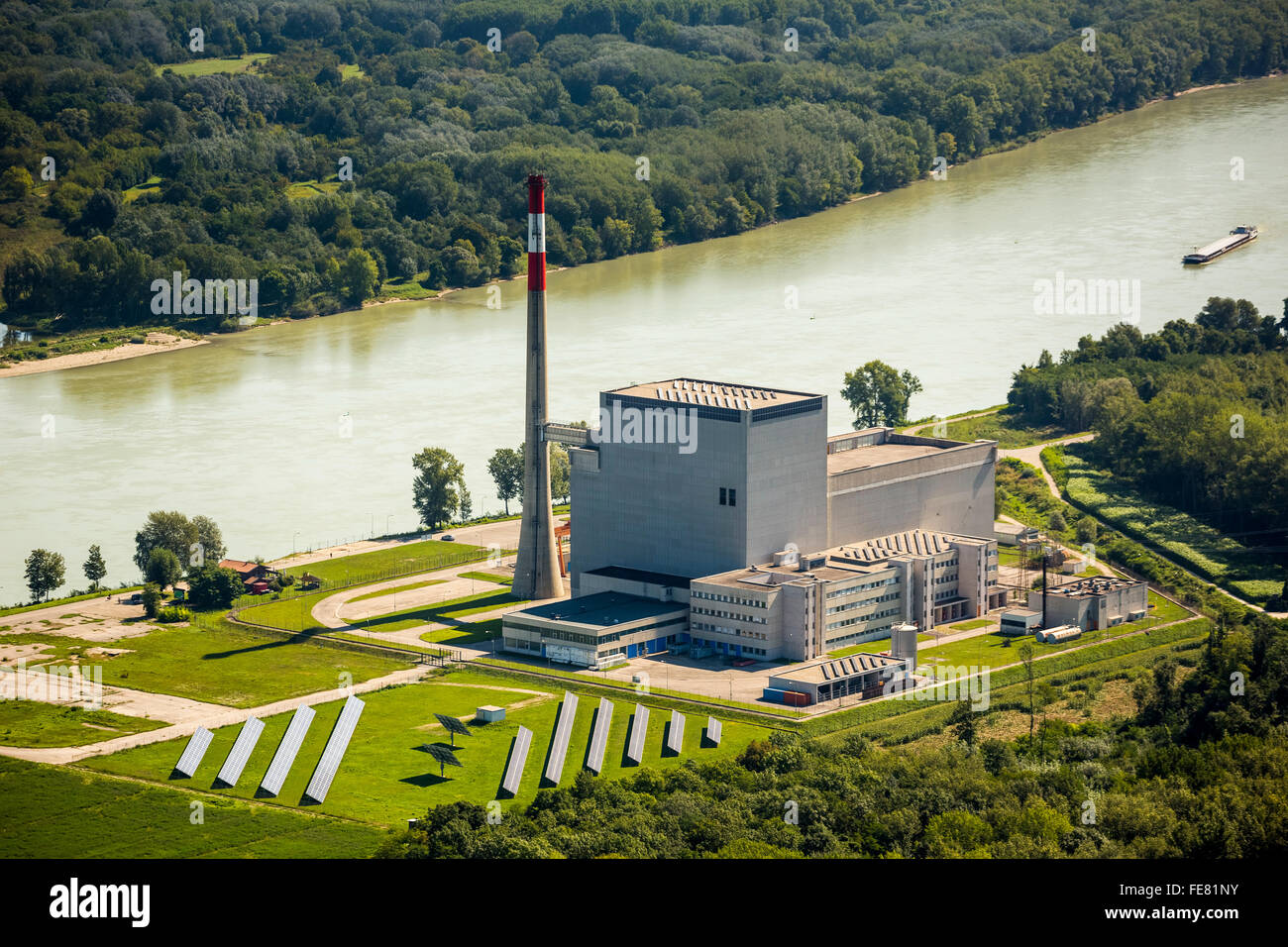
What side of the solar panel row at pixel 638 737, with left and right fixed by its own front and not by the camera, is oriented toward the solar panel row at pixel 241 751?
back

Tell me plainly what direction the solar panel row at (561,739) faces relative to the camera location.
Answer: facing to the right of the viewer

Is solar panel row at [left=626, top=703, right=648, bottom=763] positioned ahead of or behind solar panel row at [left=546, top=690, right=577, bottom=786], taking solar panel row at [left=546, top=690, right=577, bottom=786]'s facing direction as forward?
ahead

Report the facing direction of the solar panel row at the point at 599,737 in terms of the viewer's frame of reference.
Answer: facing to the right of the viewer

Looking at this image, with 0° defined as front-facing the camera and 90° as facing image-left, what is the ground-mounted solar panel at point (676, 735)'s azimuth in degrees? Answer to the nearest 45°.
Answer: approximately 270°

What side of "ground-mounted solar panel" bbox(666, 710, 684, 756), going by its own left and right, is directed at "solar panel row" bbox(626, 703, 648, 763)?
back

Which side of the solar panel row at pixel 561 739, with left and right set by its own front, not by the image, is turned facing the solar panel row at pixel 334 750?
back

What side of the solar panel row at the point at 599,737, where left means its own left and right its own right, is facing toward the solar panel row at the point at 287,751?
back

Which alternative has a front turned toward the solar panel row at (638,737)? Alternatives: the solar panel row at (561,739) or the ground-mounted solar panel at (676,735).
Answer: the solar panel row at (561,739)

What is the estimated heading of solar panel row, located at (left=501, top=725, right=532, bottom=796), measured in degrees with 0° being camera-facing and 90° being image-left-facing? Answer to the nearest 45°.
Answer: approximately 270°

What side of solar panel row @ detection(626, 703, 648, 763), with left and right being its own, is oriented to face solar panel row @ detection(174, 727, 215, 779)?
back

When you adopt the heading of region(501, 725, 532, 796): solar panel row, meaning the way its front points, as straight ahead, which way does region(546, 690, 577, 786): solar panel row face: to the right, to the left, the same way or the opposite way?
the same way

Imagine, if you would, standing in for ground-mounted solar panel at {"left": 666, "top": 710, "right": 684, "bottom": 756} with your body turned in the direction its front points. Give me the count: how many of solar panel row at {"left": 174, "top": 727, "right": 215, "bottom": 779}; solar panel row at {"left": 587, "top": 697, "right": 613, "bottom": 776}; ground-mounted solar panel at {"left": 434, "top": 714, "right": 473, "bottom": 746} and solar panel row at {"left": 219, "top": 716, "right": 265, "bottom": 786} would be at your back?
4

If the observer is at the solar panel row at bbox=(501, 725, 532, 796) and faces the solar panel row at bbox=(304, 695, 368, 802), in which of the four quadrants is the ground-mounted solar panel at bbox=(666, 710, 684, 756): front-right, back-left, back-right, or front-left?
back-right

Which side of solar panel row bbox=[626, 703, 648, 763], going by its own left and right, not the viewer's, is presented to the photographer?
right
